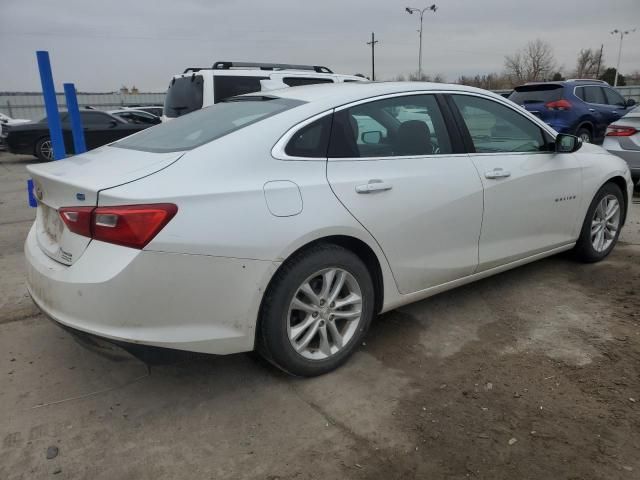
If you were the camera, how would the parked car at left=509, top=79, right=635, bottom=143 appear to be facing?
facing away from the viewer and to the right of the viewer

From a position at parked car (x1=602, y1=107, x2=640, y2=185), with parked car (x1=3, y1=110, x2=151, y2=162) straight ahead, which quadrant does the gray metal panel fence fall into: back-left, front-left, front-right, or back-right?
front-right

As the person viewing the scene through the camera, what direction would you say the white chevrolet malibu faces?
facing away from the viewer and to the right of the viewer

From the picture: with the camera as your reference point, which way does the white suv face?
facing away from the viewer and to the right of the viewer

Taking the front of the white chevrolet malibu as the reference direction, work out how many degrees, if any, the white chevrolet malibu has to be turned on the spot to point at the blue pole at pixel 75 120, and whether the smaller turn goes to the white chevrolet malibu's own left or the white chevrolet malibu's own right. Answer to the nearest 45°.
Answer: approximately 90° to the white chevrolet malibu's own left

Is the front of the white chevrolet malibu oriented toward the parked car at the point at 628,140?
yes

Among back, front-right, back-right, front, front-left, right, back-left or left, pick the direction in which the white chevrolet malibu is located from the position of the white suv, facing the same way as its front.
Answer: back-right

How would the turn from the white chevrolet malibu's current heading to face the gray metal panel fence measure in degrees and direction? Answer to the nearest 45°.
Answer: approximately 90° to its left

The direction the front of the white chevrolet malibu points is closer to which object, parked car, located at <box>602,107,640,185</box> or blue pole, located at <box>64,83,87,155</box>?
the parked car

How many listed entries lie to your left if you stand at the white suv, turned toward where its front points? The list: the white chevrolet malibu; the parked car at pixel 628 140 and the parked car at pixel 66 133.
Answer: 1

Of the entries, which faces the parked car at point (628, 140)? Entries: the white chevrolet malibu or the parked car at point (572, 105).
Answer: the white chevrolet malibu
